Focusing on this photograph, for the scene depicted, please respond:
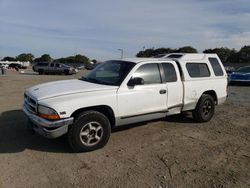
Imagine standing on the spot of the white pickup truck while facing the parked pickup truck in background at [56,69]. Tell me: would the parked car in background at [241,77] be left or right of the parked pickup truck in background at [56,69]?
right

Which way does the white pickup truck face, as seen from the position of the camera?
facing the viewer and to the left of the viewer

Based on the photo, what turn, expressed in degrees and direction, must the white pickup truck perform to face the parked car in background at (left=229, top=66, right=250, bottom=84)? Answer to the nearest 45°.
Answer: approximately 180°
